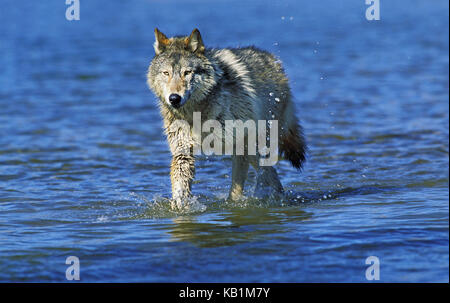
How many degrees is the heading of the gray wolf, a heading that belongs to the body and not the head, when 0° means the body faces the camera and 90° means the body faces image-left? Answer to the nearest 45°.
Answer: approximately 45°
